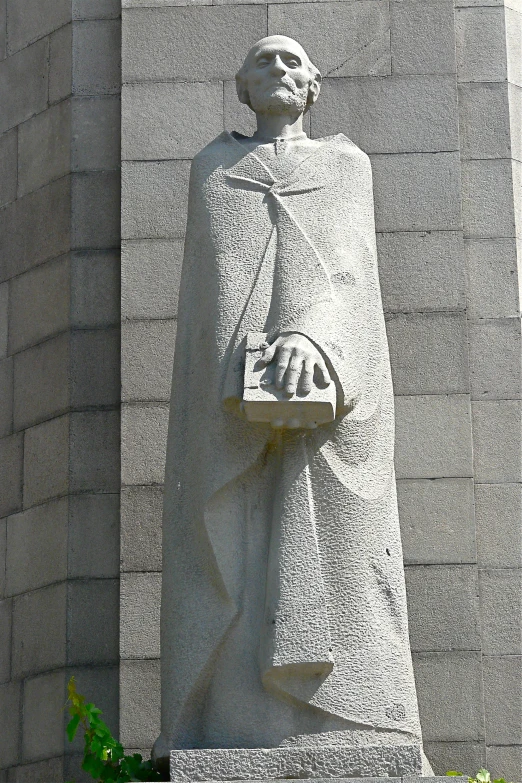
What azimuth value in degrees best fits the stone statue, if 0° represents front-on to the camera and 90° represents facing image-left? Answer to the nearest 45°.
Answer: approximately 0°
